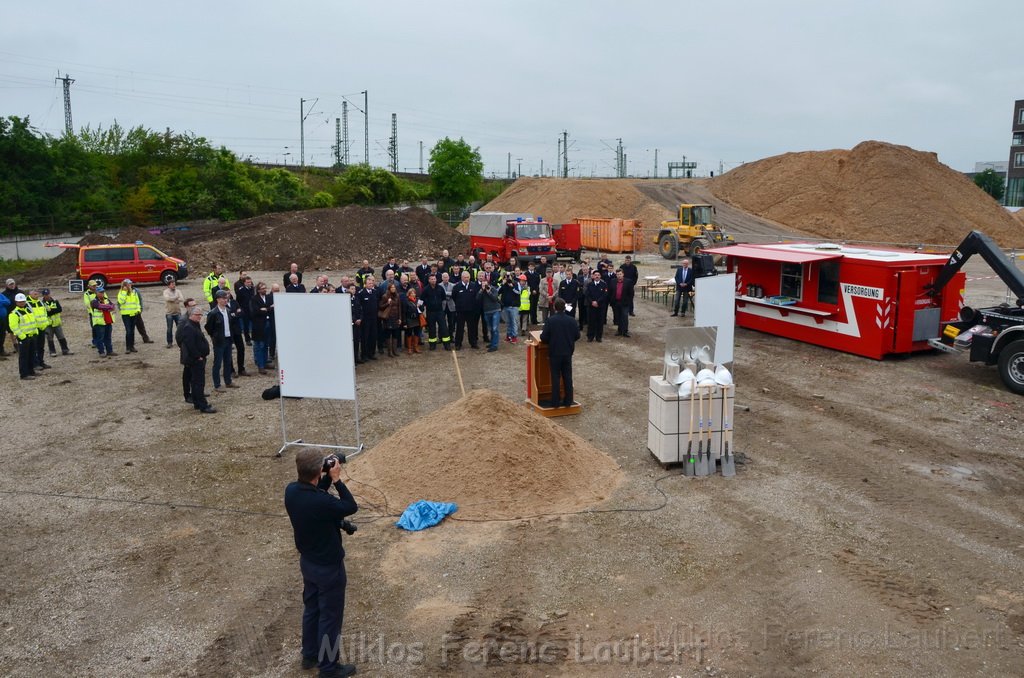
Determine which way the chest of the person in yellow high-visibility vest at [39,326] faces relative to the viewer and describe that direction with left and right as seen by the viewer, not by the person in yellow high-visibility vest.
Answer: facing to the right of the viewer

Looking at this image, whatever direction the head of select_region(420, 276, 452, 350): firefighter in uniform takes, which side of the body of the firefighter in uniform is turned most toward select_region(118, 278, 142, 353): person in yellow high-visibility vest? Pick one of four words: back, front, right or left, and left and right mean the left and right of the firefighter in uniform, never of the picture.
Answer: right

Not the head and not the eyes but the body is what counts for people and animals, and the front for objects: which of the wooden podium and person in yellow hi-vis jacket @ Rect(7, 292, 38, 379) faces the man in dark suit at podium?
the person in yellow hi-vis jacket

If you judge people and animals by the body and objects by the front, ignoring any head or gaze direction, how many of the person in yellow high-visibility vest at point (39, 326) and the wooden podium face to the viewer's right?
1

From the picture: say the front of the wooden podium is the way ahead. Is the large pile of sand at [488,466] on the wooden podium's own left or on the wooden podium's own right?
on the wooden podium's own left

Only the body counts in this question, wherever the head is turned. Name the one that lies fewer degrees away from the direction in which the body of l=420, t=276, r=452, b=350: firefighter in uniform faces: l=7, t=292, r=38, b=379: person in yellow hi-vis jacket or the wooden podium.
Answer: the wooden podium

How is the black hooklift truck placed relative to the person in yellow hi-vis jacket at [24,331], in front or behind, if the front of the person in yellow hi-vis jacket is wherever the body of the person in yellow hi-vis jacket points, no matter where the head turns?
in front

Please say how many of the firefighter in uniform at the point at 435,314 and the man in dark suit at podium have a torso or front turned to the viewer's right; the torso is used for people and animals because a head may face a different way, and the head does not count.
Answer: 0

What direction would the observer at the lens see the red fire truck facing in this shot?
facing the viewer and to the right of the viewer

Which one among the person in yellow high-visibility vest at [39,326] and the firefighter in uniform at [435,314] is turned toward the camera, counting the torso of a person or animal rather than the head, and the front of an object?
the firefighter in uniform

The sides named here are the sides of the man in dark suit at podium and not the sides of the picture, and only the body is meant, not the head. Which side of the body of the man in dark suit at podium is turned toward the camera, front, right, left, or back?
back

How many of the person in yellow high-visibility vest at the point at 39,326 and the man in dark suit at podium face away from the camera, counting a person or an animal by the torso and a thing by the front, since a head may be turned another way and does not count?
1

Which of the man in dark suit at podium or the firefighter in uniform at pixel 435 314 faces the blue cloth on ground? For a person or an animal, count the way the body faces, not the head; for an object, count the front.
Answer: the firefighter in uniform

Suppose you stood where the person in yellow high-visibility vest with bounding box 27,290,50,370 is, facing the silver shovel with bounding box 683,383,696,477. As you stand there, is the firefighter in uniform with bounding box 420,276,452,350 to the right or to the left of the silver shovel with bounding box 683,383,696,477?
left

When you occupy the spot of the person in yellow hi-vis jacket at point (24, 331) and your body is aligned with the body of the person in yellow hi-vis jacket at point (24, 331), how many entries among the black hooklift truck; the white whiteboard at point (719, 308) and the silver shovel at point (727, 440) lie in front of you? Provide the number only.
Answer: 3

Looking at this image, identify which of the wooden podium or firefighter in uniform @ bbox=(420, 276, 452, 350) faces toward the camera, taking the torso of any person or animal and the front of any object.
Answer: the firefighter in uniform

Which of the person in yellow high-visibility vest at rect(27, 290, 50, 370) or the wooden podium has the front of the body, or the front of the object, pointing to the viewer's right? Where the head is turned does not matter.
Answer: the person in yellow high-visibility vest

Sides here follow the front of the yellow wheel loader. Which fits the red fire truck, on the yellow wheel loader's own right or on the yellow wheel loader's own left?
on the yellow wheel loader's own right
